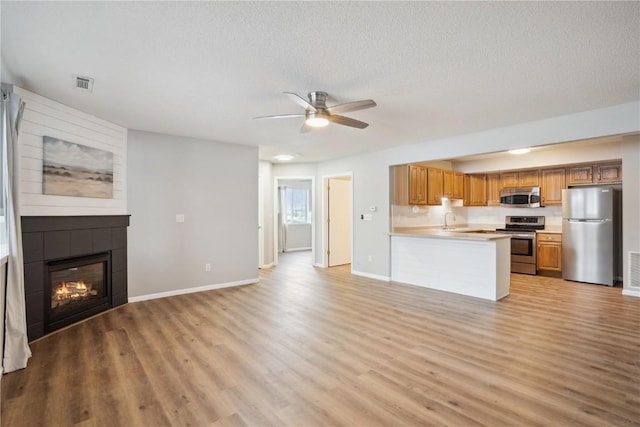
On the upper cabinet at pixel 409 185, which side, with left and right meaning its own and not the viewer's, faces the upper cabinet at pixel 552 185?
left

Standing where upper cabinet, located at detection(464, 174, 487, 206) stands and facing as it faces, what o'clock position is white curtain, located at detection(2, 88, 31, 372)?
The white curtain is roughly at 1 o'clock from the upper cabinet.

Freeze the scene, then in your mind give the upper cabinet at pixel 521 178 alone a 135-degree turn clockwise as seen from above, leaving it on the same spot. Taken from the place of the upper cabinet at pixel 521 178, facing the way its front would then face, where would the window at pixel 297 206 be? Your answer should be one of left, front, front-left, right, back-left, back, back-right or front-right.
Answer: front-left

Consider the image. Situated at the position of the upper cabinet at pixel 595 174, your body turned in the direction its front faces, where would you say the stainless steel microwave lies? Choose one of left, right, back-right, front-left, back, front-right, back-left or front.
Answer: right

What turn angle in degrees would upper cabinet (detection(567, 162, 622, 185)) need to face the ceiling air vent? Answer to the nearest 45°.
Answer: approximately 45° to its right

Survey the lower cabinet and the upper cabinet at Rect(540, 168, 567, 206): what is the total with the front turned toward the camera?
2

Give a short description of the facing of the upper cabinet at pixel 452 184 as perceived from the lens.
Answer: facing the viewer and to the right of the viewer

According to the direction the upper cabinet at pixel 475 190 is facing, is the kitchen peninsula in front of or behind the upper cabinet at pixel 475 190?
in front

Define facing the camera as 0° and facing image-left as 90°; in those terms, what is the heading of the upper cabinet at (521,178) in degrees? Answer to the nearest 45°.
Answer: approximately 0°

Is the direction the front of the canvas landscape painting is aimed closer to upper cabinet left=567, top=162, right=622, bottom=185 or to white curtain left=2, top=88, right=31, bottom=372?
the upper cabinet

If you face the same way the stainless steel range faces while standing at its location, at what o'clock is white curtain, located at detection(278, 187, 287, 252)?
The white curtain is roughly at 3 o'clock from the stainless steel range.

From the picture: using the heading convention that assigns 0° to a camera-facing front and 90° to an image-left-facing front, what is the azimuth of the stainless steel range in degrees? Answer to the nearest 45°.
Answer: approximately 0°
